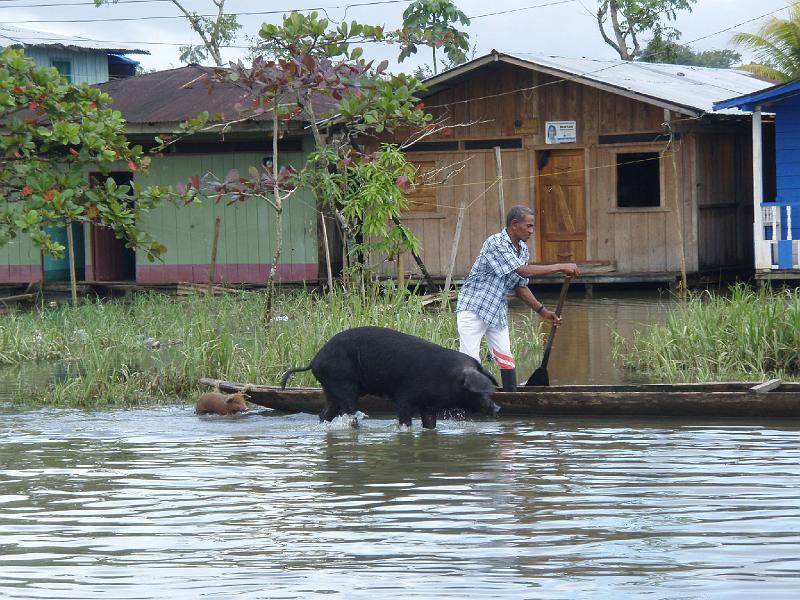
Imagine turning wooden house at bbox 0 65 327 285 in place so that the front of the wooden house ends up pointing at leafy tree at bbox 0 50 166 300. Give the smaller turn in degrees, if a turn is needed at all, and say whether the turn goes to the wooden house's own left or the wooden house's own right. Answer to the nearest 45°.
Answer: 0° — it already faces it

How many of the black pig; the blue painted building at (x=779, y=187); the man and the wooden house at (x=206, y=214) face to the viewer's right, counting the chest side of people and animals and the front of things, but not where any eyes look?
2

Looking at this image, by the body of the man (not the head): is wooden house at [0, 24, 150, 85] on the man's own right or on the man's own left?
on the man's own left

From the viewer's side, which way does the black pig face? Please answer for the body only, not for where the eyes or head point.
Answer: to the viewer's right

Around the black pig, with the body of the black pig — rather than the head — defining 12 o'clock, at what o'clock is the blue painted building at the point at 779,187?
The blue painted building is roughly at 10 o'clock from the black pig.

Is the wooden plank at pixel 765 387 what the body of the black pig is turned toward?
yes

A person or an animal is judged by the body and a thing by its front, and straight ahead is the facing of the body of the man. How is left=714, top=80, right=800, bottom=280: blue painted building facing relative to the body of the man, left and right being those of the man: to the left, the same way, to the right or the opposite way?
to the right

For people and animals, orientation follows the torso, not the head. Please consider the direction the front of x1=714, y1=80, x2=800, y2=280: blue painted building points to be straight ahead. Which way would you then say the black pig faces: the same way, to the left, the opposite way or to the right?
to the left

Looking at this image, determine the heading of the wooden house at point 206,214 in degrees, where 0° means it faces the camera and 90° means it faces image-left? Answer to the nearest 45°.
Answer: approximately 0°

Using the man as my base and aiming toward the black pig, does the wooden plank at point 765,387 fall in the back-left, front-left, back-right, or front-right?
back-left

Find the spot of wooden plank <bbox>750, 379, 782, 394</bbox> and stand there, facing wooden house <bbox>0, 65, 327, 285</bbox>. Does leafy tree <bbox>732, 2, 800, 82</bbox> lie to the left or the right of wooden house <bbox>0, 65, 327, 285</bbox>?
right

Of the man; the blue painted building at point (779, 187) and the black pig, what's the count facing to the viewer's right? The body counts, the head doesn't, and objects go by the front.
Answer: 2

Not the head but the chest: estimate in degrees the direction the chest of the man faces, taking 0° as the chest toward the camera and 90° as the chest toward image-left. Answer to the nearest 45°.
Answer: approximately 270°
